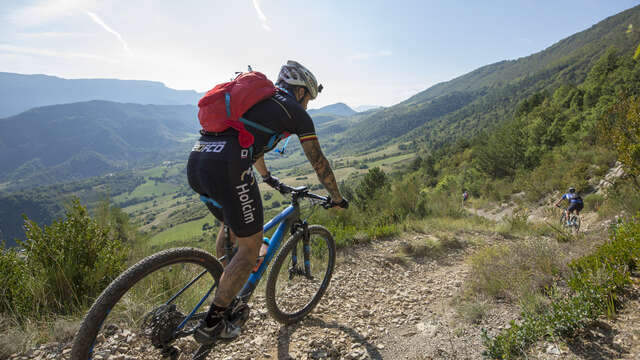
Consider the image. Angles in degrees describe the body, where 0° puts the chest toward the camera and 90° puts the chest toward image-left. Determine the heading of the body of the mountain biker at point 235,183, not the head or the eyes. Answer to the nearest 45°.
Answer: approximately 225°

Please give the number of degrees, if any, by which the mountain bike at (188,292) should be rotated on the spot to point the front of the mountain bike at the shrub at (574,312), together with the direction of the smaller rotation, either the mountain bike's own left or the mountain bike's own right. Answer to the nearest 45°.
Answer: approximately 90° to the mountain bike's own right

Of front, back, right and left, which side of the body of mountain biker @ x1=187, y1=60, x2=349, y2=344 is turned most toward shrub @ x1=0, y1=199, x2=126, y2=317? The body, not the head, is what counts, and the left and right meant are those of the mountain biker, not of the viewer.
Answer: left

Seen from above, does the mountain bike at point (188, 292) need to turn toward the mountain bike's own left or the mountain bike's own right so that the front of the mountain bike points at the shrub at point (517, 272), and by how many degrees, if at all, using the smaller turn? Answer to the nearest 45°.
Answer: approximately 45° to the mountain bike's own right

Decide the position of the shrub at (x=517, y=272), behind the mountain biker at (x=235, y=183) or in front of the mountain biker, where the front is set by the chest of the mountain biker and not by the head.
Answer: in front

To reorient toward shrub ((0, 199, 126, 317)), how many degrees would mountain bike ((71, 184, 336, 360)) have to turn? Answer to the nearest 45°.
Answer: approximately 90° to its left

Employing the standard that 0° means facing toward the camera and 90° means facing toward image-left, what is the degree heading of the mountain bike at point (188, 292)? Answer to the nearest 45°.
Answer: approximately 225°
